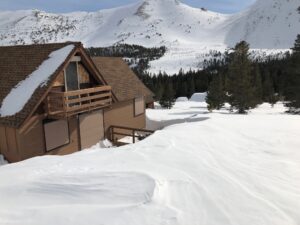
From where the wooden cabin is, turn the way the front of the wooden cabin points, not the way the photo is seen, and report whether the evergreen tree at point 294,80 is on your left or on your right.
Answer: on your left

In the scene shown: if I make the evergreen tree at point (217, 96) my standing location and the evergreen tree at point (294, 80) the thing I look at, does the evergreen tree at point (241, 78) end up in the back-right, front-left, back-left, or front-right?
front-right

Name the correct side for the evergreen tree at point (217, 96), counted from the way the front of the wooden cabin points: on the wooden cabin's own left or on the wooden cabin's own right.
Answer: on the wooden cabin's own left

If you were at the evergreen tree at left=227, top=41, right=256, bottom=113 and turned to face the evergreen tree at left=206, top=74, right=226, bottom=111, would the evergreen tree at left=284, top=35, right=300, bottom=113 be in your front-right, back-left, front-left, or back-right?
back-right

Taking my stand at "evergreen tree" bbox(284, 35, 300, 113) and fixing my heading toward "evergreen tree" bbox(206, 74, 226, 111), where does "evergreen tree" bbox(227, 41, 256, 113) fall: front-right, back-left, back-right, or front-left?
front-left

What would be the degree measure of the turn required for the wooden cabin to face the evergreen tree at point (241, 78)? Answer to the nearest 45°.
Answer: approximately 90° to its left

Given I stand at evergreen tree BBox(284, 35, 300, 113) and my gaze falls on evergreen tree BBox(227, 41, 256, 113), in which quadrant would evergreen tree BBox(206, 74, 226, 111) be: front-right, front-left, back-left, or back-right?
front-right
